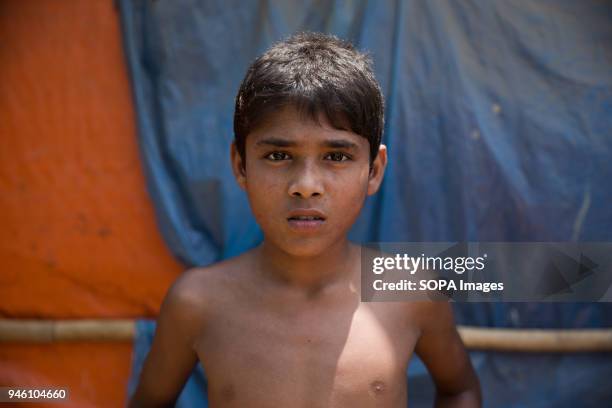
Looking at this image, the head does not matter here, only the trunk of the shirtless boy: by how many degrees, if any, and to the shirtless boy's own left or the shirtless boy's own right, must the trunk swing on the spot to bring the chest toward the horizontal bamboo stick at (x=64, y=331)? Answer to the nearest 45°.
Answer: approximately 135° to the shirtless boy's own right

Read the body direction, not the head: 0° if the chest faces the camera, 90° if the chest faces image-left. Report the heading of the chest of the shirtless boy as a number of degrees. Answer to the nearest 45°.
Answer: approximately 0°
